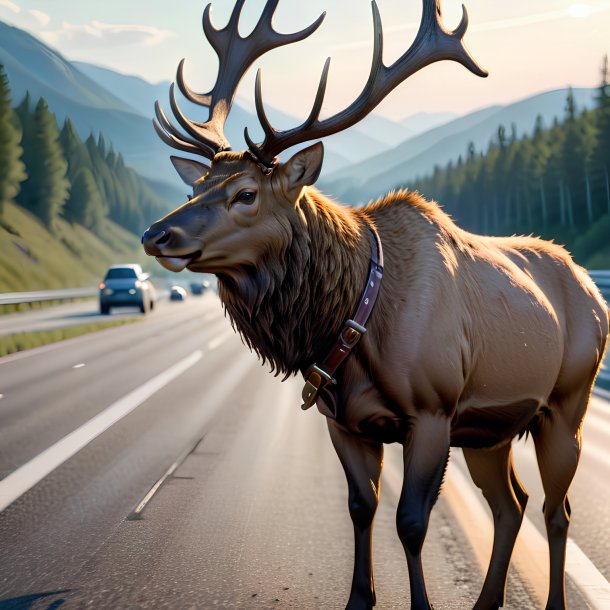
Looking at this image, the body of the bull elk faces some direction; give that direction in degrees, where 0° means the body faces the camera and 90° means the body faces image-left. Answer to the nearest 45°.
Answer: approximately 45°

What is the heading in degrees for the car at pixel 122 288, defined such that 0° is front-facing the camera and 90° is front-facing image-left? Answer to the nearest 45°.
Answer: approximately 0°

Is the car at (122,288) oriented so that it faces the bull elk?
yes
